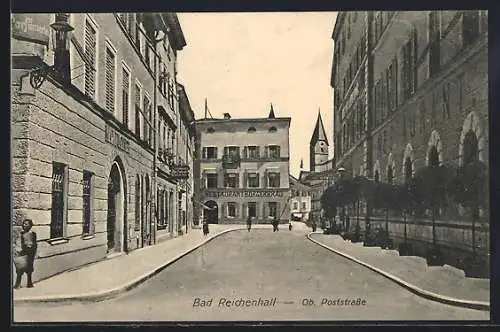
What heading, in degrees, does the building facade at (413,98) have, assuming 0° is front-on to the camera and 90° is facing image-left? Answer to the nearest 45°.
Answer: approximately 45°

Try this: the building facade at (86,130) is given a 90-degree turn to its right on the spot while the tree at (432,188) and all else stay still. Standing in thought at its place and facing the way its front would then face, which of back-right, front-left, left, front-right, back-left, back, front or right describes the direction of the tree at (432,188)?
back-left

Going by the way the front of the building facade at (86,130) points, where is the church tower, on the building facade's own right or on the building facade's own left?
on the building facade's own left

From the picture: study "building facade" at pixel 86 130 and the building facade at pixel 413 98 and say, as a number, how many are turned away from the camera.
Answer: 0

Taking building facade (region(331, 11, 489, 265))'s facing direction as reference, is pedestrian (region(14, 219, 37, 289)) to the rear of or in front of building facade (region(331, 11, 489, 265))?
in front

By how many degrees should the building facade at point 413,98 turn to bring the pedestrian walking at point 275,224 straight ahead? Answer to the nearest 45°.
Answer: approximately 45° to its right

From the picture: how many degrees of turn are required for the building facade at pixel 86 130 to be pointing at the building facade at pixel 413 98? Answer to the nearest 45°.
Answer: approximately 45° to its left

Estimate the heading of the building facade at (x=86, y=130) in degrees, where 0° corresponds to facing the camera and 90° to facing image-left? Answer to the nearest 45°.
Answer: approximately 315°
